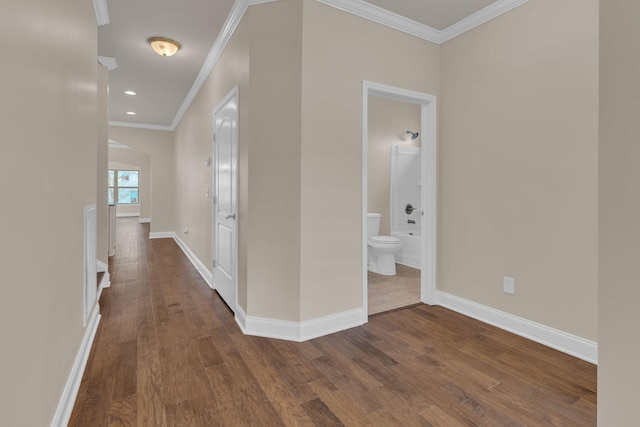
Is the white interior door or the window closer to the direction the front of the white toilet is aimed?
the white interior door

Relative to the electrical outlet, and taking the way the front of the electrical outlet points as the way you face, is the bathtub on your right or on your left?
on your right

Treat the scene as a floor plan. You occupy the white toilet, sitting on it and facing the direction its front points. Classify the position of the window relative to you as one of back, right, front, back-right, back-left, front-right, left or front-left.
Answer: back

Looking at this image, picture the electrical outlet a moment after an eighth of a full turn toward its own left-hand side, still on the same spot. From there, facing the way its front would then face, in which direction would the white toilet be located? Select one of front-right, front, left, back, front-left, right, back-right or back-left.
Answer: back-right

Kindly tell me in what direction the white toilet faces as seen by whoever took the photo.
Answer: facing the viewer and to the right of the viewer

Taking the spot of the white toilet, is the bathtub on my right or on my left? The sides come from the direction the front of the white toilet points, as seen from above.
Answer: on my left

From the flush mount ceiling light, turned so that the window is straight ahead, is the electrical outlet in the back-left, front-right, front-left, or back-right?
back-right

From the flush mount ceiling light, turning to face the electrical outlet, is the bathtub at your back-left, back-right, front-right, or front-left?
front-left

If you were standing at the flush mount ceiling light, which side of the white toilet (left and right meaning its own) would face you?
right

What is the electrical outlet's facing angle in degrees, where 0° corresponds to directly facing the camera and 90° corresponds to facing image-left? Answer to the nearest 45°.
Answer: approximately 45°
